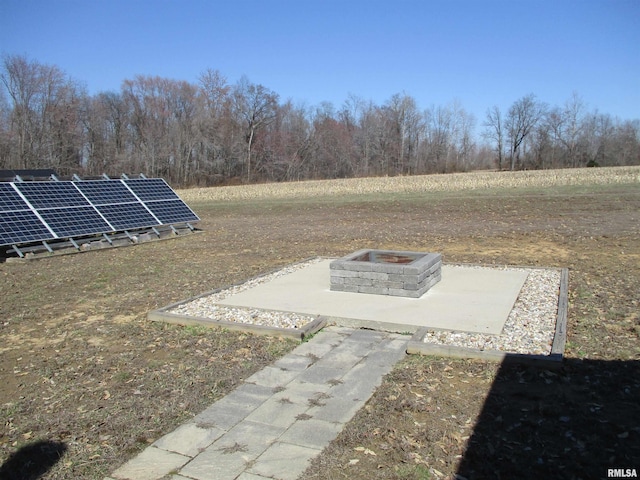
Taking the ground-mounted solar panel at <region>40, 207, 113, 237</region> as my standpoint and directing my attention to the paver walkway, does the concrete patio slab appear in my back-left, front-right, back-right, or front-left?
front-left

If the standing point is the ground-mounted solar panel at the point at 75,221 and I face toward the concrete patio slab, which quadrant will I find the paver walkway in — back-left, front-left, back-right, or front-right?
front-right

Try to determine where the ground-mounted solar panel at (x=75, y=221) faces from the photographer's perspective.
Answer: facing the viewer and to the right of the viewer

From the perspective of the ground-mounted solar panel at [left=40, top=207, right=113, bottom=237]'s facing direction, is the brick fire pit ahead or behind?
ahead

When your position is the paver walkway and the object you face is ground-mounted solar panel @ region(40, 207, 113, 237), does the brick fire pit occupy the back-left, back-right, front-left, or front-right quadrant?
front-right
